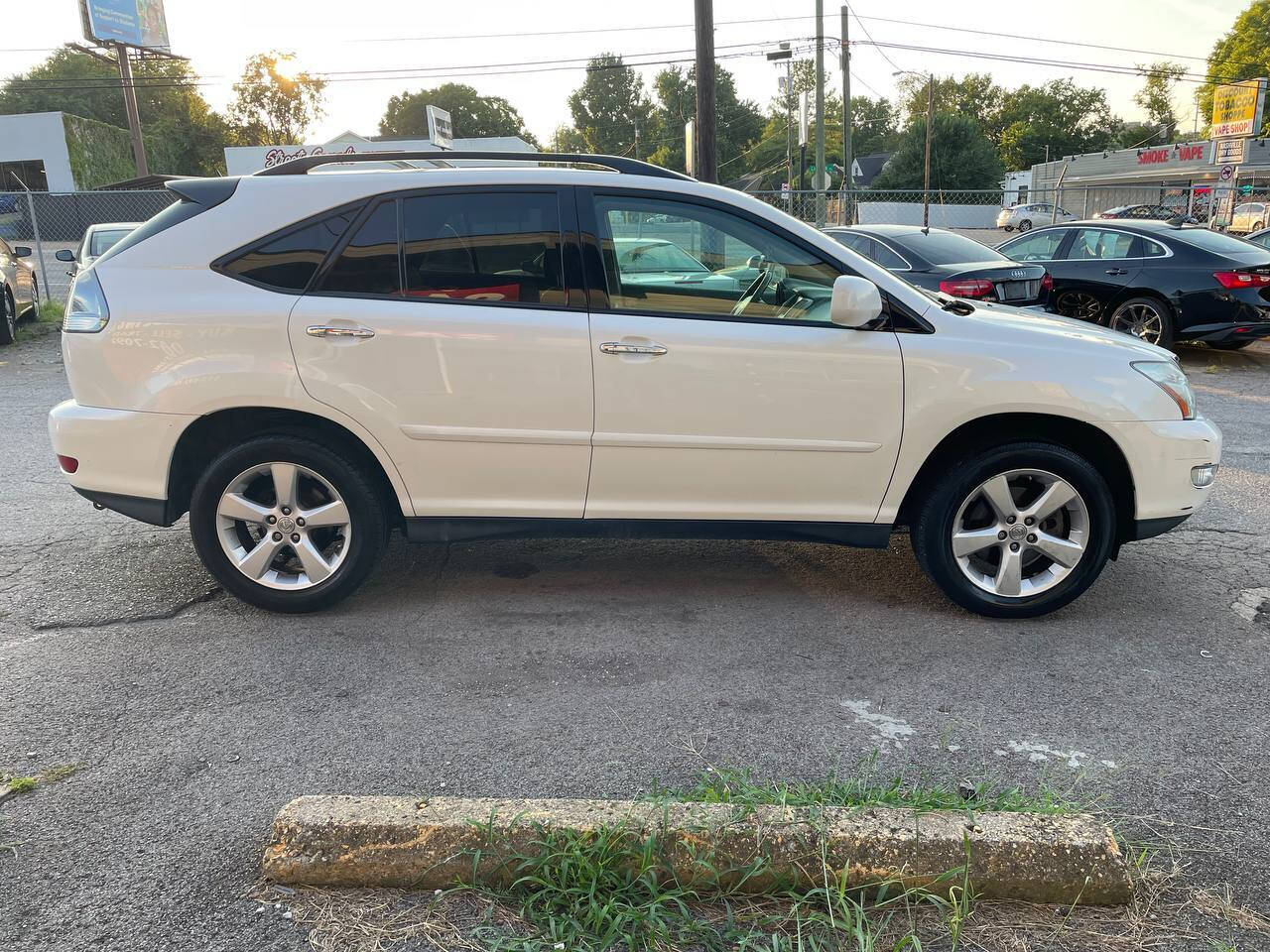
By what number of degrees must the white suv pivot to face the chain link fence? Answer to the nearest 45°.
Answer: approximately 135° to its left

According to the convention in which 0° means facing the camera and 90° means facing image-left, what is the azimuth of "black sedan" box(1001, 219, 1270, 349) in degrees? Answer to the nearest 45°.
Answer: approximately 135°

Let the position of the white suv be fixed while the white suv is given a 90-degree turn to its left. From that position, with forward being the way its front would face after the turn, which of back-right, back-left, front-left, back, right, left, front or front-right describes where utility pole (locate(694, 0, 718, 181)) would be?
front

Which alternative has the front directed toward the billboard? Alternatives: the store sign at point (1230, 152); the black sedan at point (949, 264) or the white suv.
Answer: the black sedan

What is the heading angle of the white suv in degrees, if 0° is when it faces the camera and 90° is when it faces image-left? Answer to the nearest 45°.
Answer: approximately 270°

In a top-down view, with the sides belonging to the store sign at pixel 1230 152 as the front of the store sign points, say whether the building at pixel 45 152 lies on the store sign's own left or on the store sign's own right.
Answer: on the store sign's own right

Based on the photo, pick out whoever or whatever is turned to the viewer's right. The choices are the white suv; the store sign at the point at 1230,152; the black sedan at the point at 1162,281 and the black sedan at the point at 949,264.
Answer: the white suv

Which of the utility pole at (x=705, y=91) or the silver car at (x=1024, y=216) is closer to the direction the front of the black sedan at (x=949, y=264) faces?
the utility pole

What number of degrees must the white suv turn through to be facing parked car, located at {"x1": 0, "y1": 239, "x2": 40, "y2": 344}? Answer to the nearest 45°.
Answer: approximately 135° to its left

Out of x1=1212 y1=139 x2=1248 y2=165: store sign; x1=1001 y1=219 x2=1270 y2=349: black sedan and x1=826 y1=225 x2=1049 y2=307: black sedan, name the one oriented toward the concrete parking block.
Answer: the store sign

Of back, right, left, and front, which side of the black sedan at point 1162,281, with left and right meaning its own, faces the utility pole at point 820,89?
front

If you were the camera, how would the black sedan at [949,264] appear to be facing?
facing away from the viewer and to the left of the viewer
